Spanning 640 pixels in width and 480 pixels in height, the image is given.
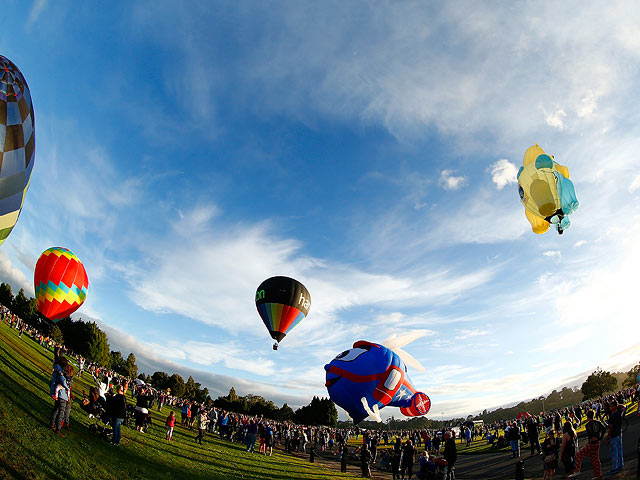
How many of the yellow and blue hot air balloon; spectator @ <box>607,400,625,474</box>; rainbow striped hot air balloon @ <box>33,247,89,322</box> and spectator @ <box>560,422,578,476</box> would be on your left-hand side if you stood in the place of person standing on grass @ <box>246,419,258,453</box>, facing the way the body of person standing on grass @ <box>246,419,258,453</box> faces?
1

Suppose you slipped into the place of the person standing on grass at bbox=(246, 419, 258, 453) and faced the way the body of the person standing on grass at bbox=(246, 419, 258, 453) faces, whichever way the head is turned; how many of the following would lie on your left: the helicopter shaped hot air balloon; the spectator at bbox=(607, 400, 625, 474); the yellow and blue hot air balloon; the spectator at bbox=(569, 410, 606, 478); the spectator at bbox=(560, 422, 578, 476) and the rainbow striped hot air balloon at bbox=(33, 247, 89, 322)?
1

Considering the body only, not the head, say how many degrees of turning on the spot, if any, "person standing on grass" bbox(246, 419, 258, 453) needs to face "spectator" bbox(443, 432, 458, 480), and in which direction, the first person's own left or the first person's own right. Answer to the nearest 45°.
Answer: approximately 135° to the first person's own right

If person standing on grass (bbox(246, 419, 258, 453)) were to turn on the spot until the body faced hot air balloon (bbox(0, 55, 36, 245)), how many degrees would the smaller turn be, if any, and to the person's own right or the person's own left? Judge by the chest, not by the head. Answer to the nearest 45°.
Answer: approximately 135° to the person's own left

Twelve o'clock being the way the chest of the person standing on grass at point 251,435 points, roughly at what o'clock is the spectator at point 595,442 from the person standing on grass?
The spectator is roughly at 5 o'clock from the person standing on grass.

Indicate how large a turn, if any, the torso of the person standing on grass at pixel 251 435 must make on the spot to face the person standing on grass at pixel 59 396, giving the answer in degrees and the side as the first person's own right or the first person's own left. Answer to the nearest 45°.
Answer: approximately 180°

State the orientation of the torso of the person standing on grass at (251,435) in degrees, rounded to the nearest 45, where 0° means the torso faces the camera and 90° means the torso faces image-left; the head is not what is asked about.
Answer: approximately 180°

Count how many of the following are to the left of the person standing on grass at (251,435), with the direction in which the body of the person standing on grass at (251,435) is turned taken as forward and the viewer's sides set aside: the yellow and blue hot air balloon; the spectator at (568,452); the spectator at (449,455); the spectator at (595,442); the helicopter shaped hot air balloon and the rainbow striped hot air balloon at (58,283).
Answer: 1

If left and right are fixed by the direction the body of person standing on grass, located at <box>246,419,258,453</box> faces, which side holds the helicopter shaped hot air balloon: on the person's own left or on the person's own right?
on the person's own right

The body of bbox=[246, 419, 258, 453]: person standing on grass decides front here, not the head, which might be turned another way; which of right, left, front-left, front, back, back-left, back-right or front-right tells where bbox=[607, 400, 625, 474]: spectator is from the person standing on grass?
back-right

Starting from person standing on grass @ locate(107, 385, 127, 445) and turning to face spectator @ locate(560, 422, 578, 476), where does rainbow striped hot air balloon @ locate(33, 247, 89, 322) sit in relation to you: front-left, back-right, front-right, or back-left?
back-left

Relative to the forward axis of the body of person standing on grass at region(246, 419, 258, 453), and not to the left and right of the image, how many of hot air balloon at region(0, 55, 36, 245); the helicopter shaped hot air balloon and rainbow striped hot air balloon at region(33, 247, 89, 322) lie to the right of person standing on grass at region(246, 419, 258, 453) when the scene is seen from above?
1
